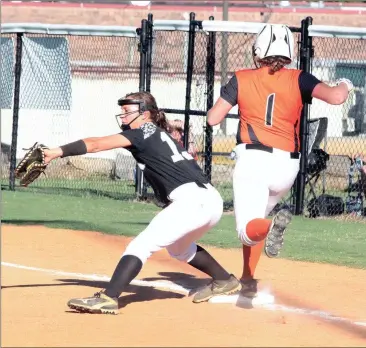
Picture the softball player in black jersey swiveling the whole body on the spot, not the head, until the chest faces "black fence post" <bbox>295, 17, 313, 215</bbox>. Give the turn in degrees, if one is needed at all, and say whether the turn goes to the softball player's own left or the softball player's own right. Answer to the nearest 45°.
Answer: approximately 90° to the softball player's own right

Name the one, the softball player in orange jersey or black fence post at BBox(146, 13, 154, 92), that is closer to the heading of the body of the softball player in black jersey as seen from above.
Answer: the black fence post

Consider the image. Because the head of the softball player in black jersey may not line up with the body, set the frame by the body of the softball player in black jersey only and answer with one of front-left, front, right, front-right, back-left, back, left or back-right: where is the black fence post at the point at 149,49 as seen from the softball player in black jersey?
right

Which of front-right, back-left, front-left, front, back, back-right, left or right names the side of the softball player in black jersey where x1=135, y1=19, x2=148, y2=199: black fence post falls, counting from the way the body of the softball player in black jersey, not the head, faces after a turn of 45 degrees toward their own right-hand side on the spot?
front-right

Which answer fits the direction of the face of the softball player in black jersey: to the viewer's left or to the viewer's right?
to the viewer's left

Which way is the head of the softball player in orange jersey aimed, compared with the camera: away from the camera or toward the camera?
away from the camera

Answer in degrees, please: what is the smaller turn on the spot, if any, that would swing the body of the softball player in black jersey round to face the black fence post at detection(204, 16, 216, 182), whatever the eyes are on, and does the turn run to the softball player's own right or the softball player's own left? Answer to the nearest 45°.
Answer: approximately 90° to the softball player's own right

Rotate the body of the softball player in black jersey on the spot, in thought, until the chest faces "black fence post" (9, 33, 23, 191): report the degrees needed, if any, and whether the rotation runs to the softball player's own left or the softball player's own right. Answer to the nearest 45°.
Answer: approximately 90° to the softball player's own right

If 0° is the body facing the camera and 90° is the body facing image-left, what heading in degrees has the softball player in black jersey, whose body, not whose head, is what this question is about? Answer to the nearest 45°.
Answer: approximately 90°

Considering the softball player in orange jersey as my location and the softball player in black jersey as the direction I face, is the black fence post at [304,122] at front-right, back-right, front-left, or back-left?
back-right

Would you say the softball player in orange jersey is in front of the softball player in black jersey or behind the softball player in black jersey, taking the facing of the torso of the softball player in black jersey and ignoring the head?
behind
